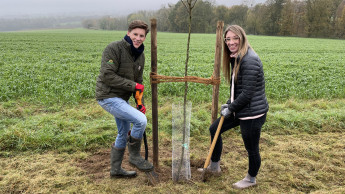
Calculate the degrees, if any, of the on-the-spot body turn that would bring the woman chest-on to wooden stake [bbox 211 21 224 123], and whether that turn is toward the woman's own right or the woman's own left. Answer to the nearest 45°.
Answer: approximately 45° to the woman's own right
